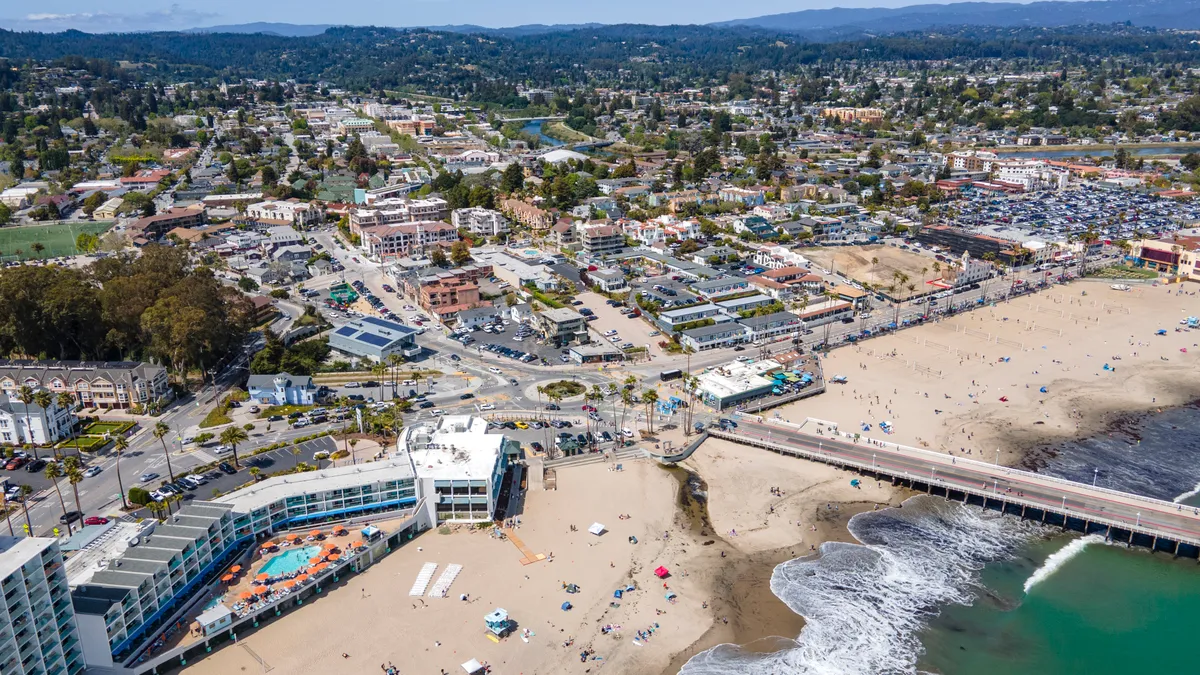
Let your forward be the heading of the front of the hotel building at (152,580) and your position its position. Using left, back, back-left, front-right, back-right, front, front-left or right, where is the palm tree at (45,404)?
back-left

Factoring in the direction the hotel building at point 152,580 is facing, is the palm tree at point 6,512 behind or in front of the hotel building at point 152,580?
behind

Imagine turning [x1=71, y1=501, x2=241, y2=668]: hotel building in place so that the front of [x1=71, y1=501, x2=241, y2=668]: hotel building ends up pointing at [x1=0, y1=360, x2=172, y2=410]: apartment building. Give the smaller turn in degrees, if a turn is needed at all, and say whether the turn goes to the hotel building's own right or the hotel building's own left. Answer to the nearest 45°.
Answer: approximately 135° to the hotel building's own left

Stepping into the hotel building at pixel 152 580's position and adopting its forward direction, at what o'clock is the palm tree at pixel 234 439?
The palm tree is roughly at 8 o'clock from the hotel building.

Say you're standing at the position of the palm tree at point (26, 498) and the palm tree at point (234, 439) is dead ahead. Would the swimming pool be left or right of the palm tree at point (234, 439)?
right

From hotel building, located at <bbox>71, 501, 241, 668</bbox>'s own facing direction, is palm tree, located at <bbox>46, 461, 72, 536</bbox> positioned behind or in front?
behind

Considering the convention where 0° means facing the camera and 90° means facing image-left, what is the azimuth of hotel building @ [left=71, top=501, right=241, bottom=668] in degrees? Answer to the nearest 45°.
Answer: approximately 315°

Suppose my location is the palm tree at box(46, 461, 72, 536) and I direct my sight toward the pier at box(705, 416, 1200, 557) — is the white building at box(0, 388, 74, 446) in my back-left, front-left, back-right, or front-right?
back-left

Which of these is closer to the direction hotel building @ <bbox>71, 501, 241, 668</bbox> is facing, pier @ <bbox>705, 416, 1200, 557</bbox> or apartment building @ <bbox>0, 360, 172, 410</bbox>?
the pier

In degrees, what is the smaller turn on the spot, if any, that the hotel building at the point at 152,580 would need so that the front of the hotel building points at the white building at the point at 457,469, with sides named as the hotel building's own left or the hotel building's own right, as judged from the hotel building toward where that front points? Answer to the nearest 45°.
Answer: approximately 45° to the hotel building's own left
